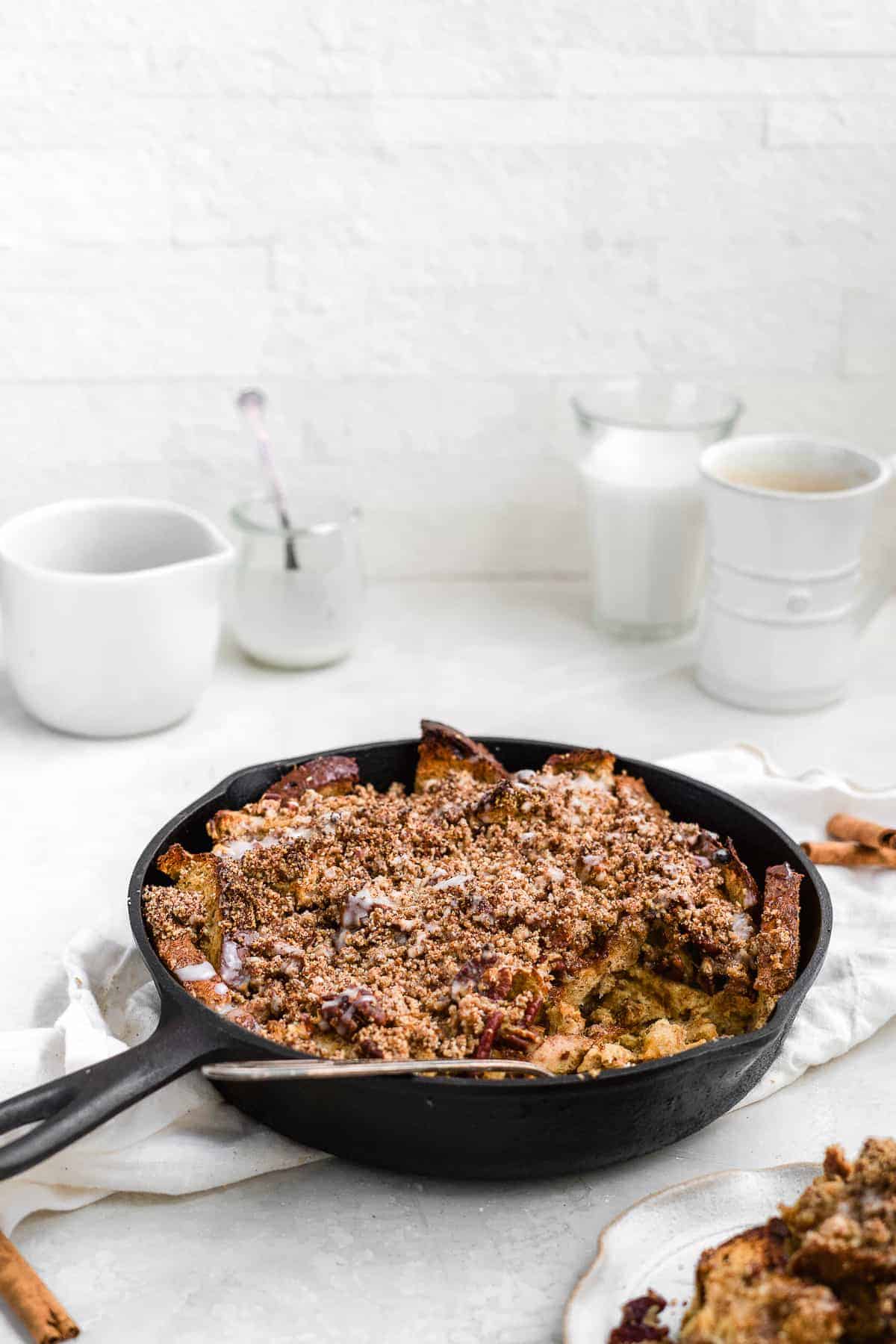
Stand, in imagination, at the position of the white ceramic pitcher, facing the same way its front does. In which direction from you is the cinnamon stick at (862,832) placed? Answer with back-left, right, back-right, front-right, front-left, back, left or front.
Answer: front-right

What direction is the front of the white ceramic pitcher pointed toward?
to the viewer's right

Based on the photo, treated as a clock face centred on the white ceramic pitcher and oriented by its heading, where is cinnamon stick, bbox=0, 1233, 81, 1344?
The cinnamon stick is roughly at 3 o'clock from the white ceramic pitcher.

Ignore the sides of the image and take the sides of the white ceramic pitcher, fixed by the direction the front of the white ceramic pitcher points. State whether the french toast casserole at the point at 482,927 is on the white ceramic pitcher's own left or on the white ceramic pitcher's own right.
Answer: on the white ceramic pitcher's own right

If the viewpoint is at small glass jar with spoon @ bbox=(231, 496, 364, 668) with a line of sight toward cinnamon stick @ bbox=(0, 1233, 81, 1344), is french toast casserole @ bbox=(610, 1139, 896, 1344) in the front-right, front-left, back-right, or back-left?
front-left

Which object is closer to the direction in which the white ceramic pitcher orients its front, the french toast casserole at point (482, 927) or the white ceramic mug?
the white ceramic mug

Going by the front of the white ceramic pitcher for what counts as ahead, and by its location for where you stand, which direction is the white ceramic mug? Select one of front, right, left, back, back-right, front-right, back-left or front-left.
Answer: front

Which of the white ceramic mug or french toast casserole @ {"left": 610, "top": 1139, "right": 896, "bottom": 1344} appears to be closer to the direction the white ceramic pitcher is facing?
the white ceramic mug

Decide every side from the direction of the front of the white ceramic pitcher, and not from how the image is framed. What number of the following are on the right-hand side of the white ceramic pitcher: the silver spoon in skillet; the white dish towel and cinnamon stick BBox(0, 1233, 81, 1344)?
3

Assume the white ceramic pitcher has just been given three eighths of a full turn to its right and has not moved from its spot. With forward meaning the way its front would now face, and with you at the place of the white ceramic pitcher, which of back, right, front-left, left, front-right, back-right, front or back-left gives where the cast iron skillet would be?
front-left
